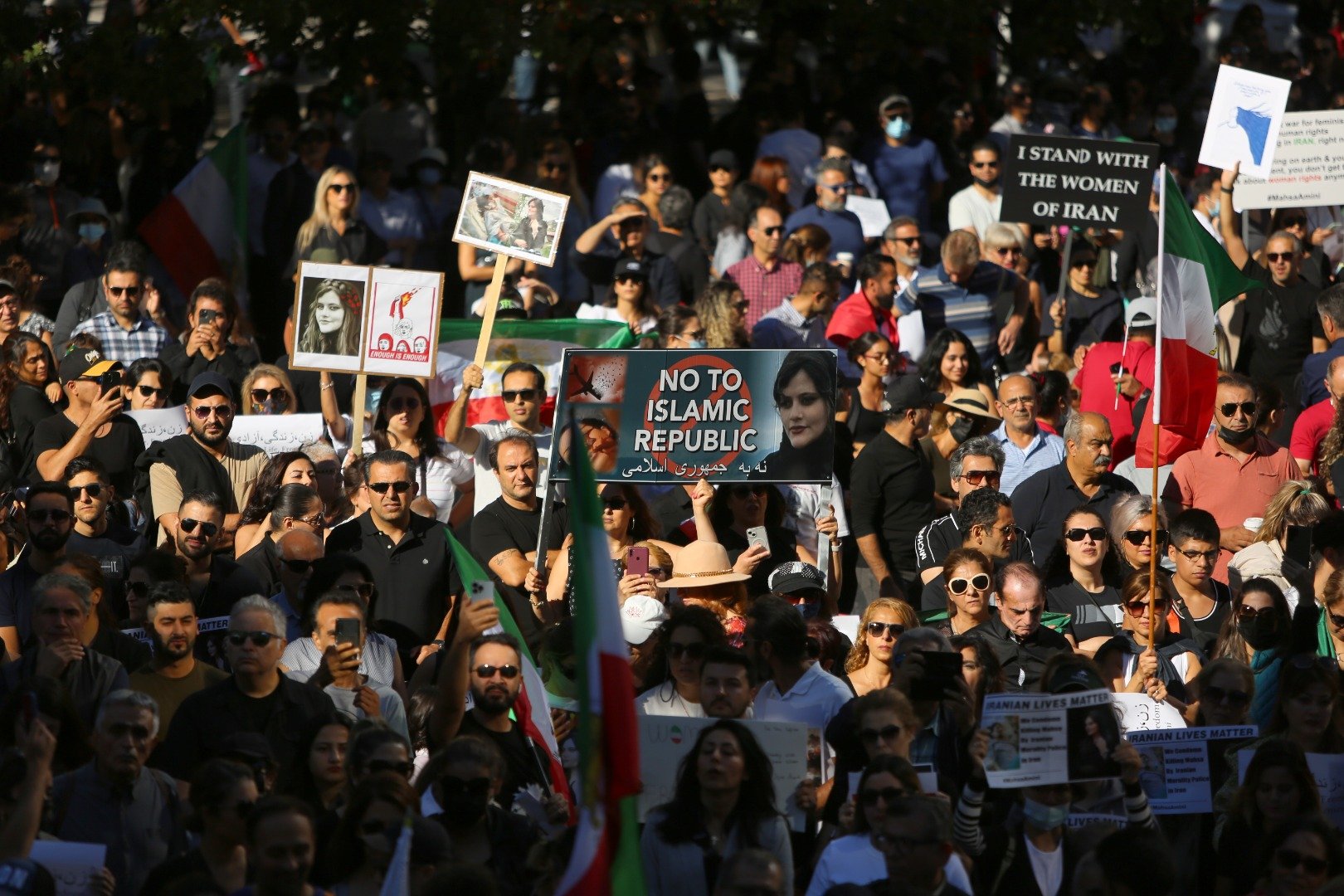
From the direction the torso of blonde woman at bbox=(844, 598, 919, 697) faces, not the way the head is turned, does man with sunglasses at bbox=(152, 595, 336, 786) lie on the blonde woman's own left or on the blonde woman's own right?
on the blonde woman's own right

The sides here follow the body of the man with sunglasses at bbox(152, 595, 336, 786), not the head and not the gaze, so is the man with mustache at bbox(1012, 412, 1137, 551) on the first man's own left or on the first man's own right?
on the first man's own left

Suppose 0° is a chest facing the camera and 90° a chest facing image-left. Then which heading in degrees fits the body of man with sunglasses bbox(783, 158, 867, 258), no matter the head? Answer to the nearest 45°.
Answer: approximately 315°

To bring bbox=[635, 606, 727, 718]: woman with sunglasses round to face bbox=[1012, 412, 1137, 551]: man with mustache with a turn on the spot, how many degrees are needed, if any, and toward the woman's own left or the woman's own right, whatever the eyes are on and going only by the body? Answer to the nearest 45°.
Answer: approximately 135° to the woman's own left

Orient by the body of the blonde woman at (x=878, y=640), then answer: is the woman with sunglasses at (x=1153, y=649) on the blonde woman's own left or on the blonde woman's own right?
on the blonde woman's own left

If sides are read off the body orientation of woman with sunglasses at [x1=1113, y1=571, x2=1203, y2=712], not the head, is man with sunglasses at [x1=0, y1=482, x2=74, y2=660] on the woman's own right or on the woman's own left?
on the woman's own right

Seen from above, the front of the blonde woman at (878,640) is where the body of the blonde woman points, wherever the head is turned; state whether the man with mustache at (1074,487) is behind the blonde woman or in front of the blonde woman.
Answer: behind

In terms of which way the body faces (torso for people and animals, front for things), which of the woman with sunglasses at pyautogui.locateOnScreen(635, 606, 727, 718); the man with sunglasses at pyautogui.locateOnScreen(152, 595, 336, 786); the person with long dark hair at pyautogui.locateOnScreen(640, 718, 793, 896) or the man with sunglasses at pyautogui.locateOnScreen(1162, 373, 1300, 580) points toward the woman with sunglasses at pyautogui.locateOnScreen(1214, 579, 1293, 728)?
the man with sunglasses at pyautogui.locateOnScreen(1162, 373, 1300, 580)

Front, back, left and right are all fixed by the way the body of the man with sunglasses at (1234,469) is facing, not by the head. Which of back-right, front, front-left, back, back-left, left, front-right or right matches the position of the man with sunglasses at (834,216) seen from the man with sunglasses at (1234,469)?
back-right

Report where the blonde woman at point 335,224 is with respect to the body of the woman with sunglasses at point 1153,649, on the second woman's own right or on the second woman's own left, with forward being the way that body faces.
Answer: on the second woman's own right

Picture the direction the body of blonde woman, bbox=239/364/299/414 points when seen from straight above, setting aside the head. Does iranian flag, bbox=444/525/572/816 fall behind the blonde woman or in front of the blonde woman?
in front
